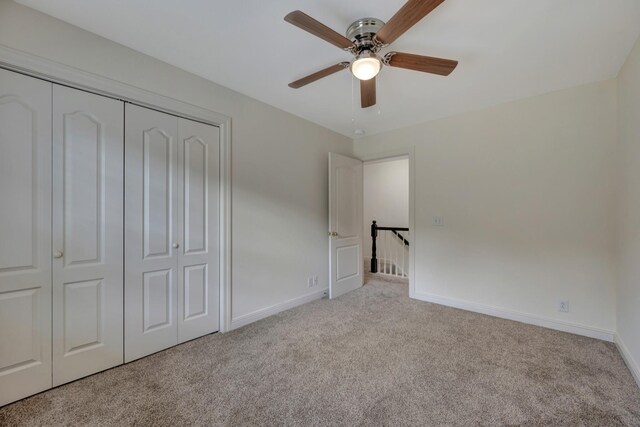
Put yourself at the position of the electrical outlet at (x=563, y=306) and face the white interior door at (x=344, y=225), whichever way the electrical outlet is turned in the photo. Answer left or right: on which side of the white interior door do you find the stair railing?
right

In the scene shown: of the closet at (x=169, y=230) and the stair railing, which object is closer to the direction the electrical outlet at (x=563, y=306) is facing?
the closet

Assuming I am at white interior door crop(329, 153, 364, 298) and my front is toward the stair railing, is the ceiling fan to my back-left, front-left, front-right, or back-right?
back-right

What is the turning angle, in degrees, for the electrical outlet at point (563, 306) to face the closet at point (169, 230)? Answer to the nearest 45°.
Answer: approximately 45° to its right

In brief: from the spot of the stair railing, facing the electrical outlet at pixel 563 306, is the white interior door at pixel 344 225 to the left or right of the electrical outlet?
right

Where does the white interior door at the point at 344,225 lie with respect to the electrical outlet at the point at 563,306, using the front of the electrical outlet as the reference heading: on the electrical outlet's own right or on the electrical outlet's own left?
on the electrical outlet's own right

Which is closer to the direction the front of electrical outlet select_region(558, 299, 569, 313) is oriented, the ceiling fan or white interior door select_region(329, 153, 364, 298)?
the ceiling fan

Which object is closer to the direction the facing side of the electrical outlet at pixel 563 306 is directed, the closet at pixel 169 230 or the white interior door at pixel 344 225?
the closet

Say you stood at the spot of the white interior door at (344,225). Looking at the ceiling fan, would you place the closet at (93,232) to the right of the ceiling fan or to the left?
right

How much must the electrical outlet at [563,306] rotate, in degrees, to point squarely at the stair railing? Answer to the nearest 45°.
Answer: approximately 135° to its right

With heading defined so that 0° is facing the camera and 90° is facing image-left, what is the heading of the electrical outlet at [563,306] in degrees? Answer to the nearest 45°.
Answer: approximately 0°
